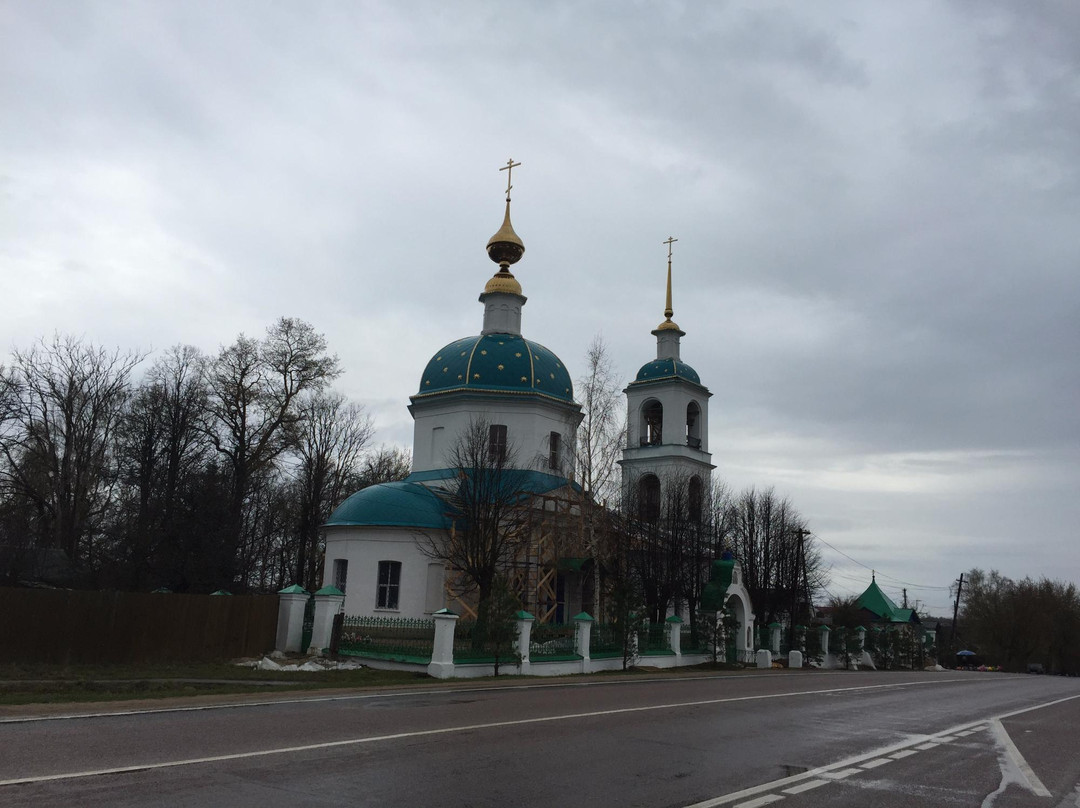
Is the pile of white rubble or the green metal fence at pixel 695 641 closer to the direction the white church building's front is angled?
the green metal fence

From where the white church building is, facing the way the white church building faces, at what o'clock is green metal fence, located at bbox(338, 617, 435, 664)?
The green metal fence is roughly at 5 o'clock from the white church building.

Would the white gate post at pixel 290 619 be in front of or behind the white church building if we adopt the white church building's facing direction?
behind

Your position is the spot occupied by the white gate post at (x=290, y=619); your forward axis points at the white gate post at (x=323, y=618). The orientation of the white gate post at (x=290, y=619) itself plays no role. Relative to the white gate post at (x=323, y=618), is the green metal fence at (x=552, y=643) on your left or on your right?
left

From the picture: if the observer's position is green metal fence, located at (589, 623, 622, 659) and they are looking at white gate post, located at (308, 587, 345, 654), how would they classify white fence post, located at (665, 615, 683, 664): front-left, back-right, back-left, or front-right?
back-right

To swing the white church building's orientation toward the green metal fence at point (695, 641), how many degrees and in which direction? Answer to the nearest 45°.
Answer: approximately 45° to its right

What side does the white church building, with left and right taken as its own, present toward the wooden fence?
back

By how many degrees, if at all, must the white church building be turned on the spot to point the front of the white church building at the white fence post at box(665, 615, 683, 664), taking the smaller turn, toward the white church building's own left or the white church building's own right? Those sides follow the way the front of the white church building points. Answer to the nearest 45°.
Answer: approximately 45° to the white church building's own right
